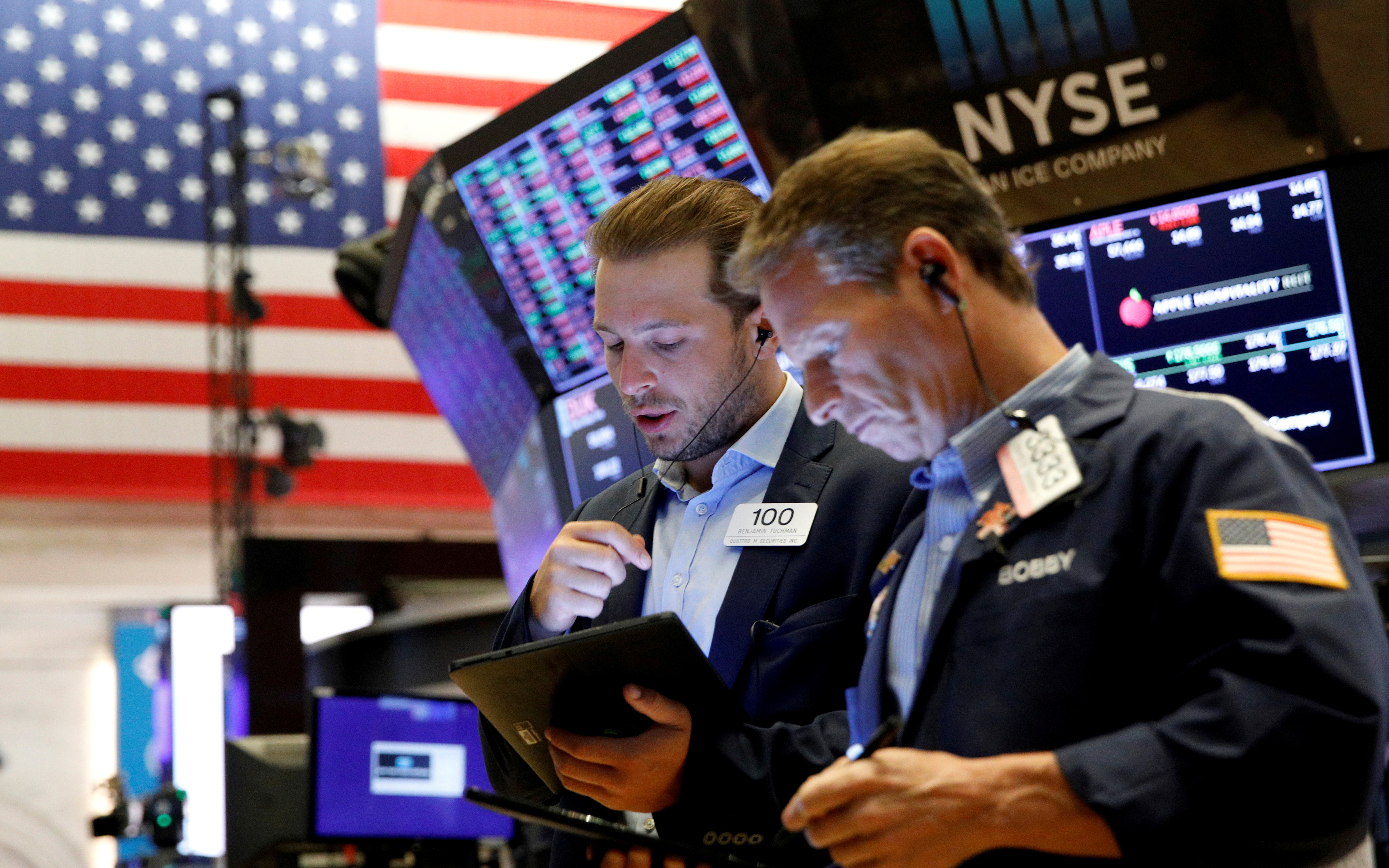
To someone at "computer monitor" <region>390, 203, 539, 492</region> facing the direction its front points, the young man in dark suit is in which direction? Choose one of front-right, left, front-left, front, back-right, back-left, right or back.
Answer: front-left

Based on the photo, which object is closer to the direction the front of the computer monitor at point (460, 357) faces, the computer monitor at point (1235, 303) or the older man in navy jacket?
the older man in navy jacket

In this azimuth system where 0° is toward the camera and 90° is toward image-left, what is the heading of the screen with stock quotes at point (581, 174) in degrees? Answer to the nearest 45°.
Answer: approximately 45°

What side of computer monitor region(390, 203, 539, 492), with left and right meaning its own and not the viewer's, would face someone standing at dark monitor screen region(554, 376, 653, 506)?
left

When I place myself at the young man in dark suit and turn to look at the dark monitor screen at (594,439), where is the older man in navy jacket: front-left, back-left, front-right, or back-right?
back-right
